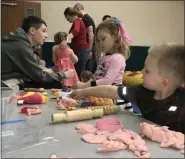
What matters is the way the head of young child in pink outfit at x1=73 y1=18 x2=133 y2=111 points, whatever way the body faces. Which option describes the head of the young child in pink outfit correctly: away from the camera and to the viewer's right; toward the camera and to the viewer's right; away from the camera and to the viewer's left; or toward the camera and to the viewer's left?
toward the camera and to the viewer's left

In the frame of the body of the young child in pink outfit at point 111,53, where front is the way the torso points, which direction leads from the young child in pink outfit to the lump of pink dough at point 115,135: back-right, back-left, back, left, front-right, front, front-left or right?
front-left

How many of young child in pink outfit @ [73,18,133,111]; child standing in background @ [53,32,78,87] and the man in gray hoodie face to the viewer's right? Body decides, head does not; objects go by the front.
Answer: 1

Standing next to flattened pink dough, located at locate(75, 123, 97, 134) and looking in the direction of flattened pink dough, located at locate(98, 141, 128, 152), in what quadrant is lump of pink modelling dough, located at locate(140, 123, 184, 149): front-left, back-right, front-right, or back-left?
front-left

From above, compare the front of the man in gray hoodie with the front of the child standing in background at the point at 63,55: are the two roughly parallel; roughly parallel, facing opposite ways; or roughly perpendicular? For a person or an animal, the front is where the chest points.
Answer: roughly perpendicular

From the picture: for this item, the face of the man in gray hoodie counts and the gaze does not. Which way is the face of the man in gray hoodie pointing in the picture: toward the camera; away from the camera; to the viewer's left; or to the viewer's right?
to the viewer's right

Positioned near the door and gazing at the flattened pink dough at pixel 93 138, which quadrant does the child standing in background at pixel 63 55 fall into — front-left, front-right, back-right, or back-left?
front-left

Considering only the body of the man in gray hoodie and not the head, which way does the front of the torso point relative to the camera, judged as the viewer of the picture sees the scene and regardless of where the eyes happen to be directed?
to the viewer's right

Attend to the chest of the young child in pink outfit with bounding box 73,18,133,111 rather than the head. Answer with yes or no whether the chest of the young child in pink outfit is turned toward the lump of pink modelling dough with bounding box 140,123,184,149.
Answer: no
